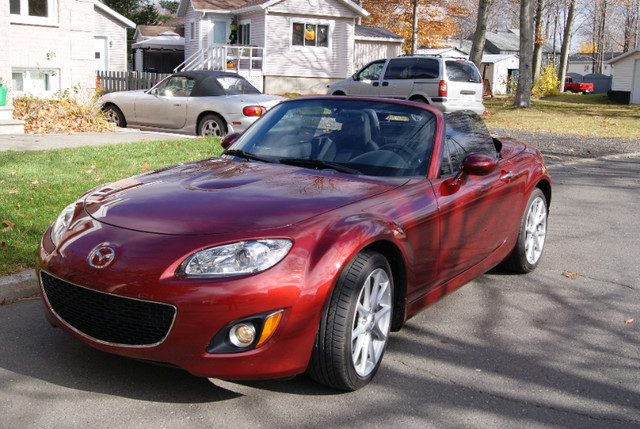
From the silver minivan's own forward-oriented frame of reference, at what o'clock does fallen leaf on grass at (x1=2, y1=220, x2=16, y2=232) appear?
The fallen leaf on grass is roughly at 8 o'clock from the silver minivan.

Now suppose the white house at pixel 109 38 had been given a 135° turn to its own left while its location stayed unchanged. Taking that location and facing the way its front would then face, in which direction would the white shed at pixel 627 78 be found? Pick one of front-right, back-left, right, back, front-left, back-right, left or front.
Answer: front-right

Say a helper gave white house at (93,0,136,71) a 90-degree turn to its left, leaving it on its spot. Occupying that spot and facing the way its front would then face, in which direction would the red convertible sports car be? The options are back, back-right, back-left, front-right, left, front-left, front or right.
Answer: right

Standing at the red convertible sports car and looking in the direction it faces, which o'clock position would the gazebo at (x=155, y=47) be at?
The gazebo is roughly at 4 o'clock from the red convertible sports car.

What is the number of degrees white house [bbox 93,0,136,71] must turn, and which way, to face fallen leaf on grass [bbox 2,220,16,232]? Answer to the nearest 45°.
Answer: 0° — it already faces it

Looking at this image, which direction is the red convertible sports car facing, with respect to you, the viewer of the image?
facing the viewer and to the left of the viewer

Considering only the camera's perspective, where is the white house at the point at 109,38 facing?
facing the viewer

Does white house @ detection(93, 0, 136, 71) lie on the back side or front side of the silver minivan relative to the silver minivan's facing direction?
on the front side

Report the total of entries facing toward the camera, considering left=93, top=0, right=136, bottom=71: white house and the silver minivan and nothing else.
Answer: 1

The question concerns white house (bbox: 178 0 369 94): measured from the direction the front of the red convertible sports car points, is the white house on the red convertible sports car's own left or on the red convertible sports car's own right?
on the red convertible sports car's own right

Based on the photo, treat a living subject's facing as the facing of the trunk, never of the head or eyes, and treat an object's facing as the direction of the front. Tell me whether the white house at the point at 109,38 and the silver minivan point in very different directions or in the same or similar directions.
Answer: very different directions

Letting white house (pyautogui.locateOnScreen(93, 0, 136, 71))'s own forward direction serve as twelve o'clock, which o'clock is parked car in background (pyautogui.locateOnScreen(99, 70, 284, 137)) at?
The parked car in background is roughly at 12 o'clock from the white house.

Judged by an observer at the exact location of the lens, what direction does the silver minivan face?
facing away from the viewer and to the left of the viewer

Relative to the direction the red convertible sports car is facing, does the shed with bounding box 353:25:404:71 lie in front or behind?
behind

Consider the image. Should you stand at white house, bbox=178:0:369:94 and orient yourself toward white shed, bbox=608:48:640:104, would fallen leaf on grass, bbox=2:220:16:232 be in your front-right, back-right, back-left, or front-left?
back-right

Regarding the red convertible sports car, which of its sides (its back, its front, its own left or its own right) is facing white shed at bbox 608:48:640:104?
back

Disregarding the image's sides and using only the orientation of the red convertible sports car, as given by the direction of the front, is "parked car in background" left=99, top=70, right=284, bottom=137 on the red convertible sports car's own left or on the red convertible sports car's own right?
on the red convertible sports car's own right
